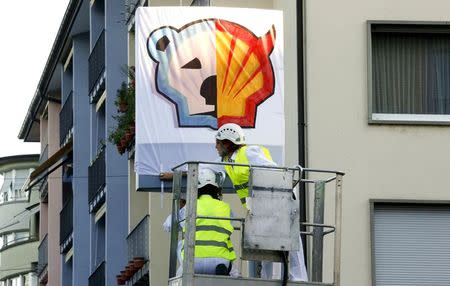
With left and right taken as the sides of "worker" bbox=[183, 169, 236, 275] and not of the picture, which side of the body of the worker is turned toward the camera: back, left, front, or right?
back

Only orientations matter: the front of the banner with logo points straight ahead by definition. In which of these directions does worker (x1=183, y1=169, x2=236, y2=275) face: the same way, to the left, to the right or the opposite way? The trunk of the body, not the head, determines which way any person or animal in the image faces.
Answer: the opposite way

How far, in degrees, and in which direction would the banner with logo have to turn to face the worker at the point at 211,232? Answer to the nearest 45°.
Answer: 0° — it already faces them

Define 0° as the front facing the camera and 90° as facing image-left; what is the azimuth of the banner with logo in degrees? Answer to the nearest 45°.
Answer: approximately 0°

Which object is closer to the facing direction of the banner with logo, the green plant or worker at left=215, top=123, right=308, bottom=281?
the worker

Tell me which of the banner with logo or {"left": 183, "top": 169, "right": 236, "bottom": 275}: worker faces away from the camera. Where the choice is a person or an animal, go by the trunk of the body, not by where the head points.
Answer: the worker
